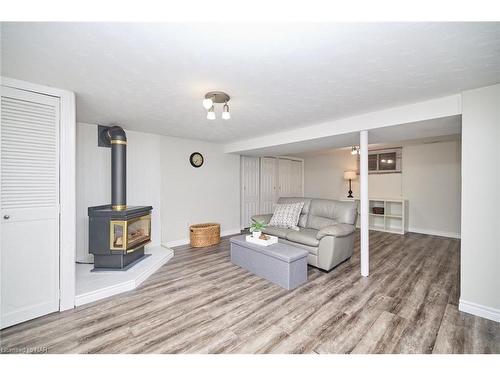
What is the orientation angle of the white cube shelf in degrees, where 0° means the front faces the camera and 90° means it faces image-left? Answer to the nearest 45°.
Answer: approximately 0°

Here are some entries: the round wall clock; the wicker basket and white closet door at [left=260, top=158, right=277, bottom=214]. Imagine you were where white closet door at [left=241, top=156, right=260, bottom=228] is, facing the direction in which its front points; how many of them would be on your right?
2

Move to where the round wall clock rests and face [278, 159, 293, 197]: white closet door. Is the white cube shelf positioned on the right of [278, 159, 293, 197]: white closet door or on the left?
right

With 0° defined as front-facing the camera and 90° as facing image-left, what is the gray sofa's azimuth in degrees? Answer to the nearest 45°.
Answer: approximately 45°

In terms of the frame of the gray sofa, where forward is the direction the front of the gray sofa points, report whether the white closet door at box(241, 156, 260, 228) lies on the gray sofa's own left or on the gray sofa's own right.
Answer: on the gray sofa's own right

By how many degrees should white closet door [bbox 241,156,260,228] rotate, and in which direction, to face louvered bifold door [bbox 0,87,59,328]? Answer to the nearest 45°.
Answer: approximately 90° to its right

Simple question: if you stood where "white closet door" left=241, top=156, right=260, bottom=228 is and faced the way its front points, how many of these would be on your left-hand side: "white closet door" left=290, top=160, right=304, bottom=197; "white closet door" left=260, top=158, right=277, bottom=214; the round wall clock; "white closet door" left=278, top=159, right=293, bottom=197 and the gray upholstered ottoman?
3

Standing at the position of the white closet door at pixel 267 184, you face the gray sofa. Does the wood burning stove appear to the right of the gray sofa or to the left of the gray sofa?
right

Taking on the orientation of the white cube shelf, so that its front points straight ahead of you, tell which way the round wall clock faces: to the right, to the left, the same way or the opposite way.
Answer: to the left
